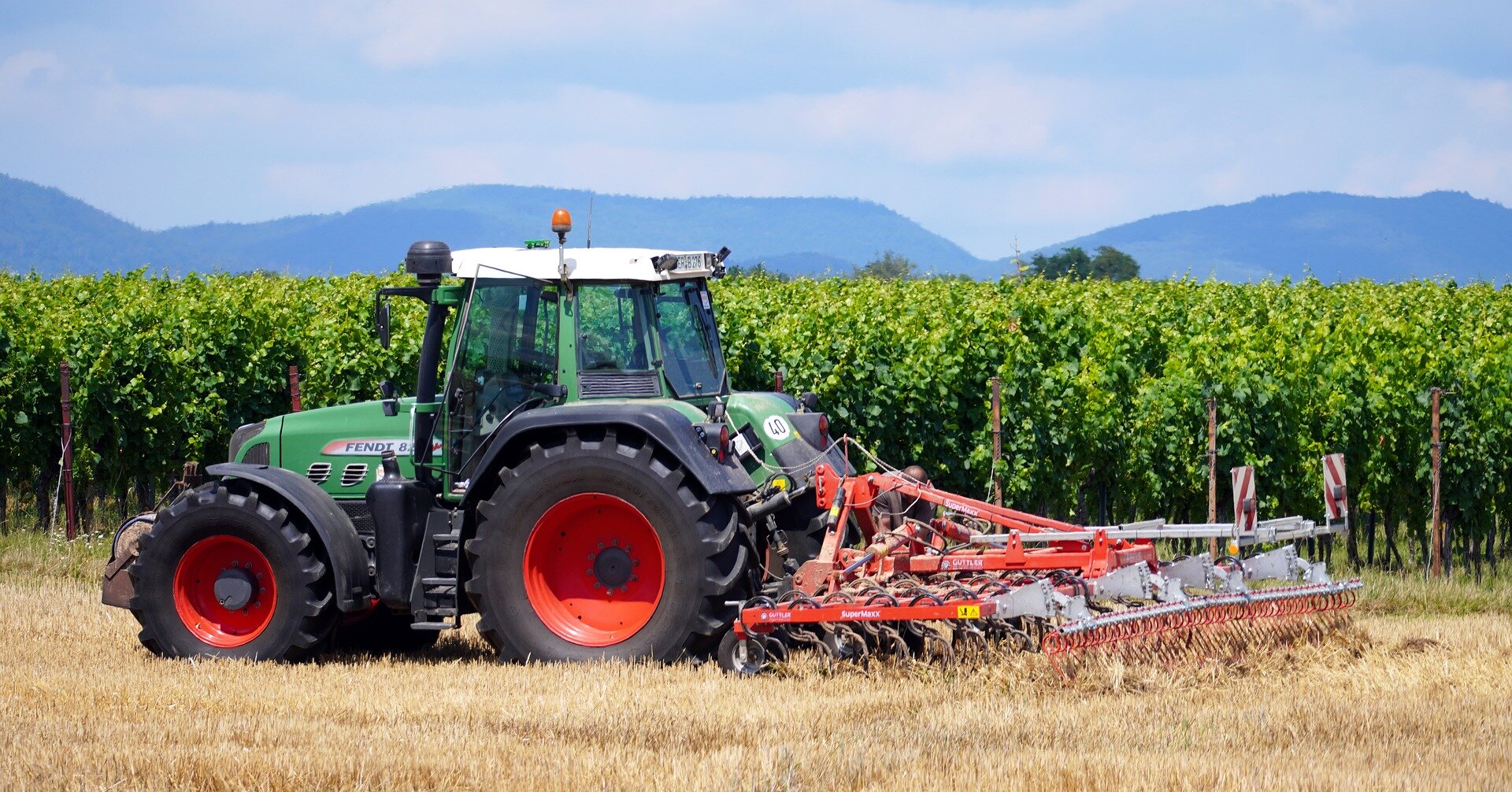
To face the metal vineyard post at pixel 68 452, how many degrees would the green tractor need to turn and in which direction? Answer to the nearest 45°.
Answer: approximately 45° to its right

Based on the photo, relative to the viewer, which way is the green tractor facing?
to the viewer's left

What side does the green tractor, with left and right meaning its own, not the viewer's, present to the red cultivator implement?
back

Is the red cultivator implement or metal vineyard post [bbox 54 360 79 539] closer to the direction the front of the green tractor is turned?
the metal vineyard post

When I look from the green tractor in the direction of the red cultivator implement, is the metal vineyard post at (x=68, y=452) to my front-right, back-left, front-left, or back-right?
back-left
